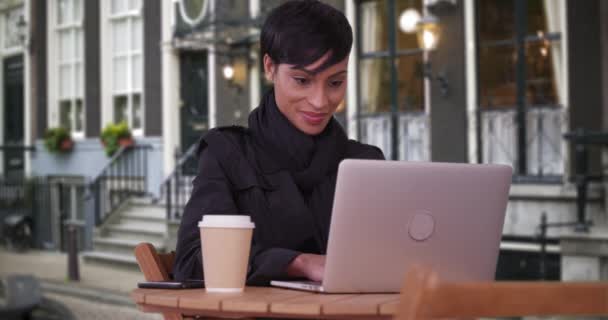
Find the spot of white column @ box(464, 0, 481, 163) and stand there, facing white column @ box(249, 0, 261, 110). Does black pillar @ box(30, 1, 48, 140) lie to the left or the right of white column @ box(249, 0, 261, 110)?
left

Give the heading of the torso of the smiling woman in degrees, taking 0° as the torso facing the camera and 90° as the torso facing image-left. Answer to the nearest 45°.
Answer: approximately 315°

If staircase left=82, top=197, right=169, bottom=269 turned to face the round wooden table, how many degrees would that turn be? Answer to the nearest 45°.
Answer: approximately 45° to its left

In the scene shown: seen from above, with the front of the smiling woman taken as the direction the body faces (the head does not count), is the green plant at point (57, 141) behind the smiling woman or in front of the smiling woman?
behind

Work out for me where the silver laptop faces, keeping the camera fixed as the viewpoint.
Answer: facing away from the viewer and to the left of the viewer

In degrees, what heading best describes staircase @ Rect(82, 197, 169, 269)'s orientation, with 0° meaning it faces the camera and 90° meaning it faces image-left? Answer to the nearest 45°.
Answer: approximately 45°

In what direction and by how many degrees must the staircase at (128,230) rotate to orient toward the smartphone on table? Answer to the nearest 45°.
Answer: approximately 45° to its left

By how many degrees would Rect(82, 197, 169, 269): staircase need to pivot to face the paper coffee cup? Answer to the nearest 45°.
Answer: approximately 45° to its left
